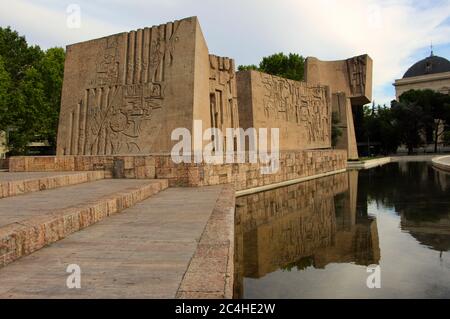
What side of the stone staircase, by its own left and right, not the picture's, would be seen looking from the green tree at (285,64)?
left

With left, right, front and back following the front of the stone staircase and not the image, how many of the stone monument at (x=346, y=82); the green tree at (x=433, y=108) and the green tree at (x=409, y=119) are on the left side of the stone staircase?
3

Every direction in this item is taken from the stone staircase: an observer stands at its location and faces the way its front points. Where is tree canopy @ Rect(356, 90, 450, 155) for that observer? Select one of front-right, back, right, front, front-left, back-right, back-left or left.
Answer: left

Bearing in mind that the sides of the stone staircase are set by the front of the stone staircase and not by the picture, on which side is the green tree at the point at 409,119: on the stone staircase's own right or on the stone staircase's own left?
on the stone staircase's own left

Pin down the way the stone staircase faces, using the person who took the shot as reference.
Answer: facing the viewer and to the right of the viewer
